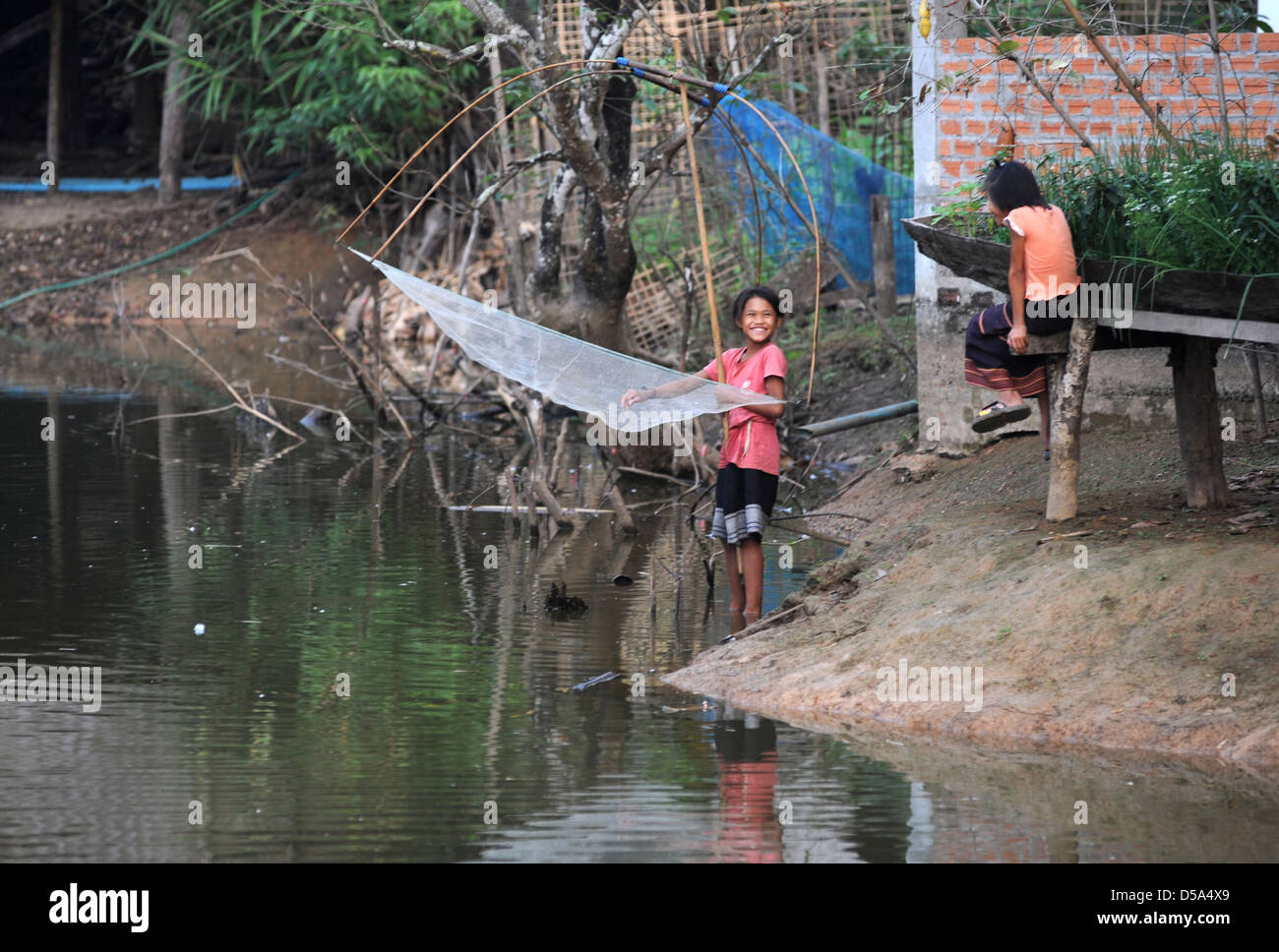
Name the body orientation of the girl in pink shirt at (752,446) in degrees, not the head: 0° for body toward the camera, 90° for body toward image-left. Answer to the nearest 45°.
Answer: approximately 45°

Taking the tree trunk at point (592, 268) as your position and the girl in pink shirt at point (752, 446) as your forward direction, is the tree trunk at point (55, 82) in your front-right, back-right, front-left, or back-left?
back-right

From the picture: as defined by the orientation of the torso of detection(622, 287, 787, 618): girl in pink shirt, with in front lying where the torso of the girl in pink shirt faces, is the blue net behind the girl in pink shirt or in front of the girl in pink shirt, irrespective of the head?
behind

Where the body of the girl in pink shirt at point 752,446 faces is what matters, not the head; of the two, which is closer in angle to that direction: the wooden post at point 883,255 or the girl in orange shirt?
the girl in orange shirt

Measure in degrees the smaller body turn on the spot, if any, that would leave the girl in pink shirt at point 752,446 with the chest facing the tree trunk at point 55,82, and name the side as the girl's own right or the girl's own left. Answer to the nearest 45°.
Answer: approximately 90° to the girl's own right

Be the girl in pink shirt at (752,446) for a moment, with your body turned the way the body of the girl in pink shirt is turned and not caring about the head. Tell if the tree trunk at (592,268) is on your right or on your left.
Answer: on your right
